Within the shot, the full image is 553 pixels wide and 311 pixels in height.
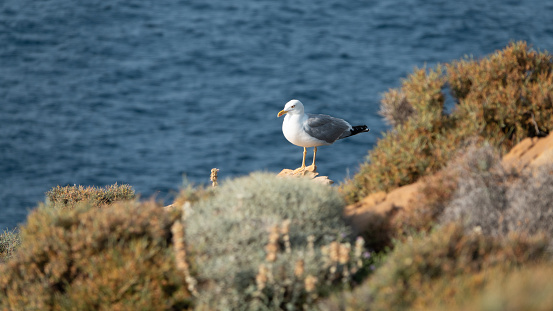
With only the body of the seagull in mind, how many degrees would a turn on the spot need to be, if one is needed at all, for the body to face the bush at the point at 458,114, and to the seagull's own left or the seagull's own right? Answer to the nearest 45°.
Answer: approximately 135° to the seagull's own left

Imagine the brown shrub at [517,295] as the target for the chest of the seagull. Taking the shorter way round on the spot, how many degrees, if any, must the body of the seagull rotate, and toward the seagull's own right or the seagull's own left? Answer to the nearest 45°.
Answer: approximately 90° to the seagull's own left

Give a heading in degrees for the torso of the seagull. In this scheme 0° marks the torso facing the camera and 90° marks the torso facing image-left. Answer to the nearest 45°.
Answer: approximately 90°

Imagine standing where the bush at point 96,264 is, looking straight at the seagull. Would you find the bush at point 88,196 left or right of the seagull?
left

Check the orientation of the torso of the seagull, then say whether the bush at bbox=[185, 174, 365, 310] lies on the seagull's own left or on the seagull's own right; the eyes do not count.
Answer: on the seagull's own left

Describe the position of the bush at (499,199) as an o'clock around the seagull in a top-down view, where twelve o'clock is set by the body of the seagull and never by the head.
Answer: The bush is roughly at 8 o'clock from the seagull.

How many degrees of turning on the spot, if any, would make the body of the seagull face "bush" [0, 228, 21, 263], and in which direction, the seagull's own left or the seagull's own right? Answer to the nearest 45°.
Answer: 0° — it already faces it

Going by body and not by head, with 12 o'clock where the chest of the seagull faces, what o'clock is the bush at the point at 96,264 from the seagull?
The bush is roughly at 10 o'clock from the seagull.
